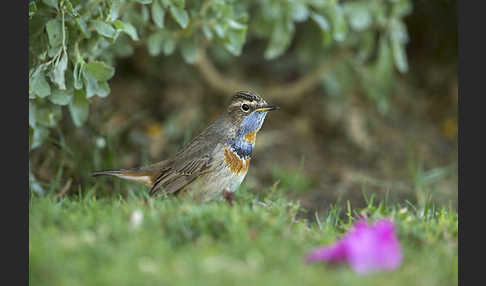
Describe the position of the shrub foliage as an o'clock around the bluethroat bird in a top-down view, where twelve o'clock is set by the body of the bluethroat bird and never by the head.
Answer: The shrub foliage is roughly at 8 o'clock from the bluethroat bird.

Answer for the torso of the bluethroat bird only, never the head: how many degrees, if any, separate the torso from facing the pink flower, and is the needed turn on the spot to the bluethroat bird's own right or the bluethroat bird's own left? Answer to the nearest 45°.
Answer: approximately 90° to the bluethroat bird's own right

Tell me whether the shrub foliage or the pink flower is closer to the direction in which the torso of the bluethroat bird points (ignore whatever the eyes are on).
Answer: the pink flower

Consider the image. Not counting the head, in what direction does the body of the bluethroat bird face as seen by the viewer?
to the viewer's right
